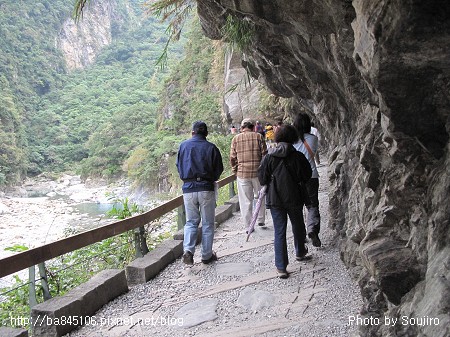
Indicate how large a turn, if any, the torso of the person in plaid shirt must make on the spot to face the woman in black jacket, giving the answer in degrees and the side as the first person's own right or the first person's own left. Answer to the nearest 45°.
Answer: approximately 180°

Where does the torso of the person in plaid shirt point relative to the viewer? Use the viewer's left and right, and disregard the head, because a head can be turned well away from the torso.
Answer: facing away from the viewer

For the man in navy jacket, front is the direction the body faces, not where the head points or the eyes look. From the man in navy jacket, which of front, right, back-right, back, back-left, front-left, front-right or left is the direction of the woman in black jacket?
back-right

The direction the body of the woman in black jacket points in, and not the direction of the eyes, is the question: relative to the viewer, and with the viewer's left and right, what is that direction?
facing away from the viewer

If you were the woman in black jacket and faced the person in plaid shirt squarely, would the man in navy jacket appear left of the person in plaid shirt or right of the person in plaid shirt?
left

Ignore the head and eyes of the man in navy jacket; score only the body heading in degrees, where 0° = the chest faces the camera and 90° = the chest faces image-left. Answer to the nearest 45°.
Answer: approximately 180°

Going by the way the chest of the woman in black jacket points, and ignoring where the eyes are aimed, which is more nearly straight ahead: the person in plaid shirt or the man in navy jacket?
the person in plaid shirt

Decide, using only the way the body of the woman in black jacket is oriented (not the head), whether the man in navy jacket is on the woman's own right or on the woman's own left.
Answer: on the woman's own left

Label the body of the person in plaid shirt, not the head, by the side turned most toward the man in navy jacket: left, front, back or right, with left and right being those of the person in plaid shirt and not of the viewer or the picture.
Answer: back

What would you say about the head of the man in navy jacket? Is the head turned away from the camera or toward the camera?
away from the camera

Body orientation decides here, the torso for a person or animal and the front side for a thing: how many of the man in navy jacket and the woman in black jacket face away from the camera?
2

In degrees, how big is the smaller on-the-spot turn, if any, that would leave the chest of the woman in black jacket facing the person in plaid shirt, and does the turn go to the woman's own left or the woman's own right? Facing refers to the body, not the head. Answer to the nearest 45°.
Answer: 0° — they already face them

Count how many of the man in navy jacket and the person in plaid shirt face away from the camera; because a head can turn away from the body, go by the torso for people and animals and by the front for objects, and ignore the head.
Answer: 2
